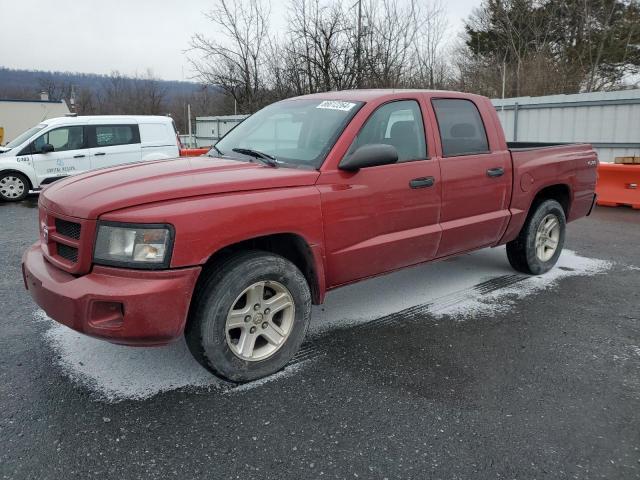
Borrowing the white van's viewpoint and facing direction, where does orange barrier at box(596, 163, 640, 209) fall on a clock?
The orange barrier is roughly at 7 o'clock from the white van.

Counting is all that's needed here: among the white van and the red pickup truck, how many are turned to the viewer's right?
0

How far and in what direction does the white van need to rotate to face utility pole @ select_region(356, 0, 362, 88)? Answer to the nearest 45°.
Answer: approximately 180°

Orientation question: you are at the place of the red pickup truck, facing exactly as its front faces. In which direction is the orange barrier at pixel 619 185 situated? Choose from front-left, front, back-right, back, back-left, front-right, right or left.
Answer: back

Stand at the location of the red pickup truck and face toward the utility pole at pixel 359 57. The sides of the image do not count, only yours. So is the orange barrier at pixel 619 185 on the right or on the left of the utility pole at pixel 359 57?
right

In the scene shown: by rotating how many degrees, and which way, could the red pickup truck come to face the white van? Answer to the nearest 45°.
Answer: approximately 90° to its right

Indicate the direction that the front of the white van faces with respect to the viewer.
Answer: facing to the left of the viewer

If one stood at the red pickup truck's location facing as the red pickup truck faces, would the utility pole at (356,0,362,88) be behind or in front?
behind
